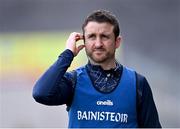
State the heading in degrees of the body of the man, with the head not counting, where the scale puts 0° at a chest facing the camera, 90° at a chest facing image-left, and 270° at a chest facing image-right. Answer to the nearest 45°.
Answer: approximately 0°
